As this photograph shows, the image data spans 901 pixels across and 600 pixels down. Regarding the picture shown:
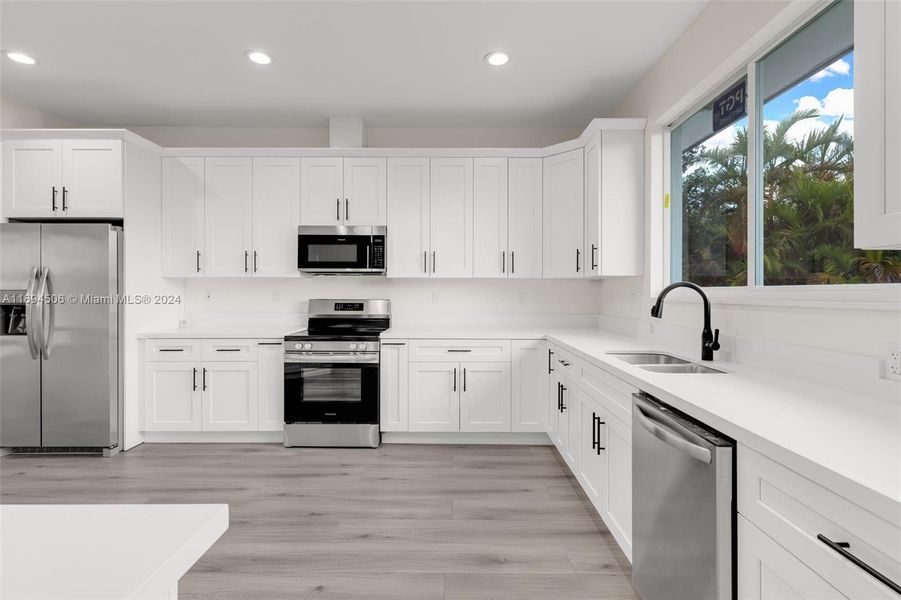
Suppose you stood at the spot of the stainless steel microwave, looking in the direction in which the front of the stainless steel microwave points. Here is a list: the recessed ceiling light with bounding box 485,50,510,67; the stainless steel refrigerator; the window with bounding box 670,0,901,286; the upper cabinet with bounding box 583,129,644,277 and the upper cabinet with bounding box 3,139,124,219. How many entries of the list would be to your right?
2

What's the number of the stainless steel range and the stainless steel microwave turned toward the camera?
2

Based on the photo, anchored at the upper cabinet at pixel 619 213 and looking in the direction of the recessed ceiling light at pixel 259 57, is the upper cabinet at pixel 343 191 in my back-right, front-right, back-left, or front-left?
front-right

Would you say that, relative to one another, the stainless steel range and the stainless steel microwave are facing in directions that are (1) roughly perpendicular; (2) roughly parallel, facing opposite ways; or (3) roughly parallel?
roughly parallel

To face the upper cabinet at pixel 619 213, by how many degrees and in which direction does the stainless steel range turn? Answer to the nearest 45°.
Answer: approximately 90° to its left

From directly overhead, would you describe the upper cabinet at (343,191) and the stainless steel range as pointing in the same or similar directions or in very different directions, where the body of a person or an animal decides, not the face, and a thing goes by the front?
same or similar directions

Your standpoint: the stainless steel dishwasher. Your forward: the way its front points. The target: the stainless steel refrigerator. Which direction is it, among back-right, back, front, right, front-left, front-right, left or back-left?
front-right

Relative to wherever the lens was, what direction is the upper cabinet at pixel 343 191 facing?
facing the viewer

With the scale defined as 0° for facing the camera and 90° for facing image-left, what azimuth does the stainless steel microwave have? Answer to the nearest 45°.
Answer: approximately 0°

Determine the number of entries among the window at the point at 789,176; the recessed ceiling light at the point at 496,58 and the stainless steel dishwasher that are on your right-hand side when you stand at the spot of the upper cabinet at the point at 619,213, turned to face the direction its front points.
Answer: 0

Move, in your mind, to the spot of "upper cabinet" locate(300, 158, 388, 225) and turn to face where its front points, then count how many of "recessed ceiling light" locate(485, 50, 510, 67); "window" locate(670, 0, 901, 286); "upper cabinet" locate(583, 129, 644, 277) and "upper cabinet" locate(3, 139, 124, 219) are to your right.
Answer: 1

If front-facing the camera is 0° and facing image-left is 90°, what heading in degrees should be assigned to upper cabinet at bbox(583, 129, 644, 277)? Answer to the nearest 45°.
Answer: approximately 90°

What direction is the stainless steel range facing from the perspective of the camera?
toward the camera

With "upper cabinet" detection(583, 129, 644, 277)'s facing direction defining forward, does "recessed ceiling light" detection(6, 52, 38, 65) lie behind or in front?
in front

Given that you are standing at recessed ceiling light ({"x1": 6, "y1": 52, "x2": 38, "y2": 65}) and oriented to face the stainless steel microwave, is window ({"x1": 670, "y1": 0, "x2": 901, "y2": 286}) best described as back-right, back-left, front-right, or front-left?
front-right
